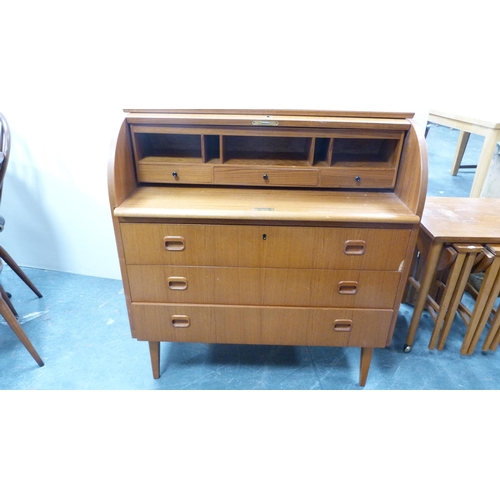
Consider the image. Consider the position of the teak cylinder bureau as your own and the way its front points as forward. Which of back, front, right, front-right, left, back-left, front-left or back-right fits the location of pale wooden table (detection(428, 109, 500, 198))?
back-left

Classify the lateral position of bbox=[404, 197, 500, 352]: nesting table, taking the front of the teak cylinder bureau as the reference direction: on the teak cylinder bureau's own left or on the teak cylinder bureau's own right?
on the teak cylinder bureau's own left

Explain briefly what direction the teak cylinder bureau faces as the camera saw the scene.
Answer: facing the viewer
